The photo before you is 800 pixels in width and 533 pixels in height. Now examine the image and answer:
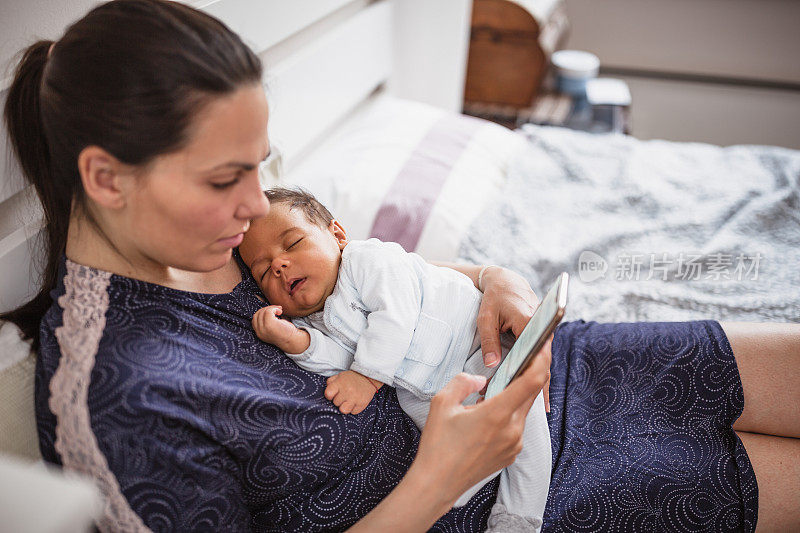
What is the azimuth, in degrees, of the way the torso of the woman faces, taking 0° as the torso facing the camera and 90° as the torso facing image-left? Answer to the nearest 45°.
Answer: approximately 270°
